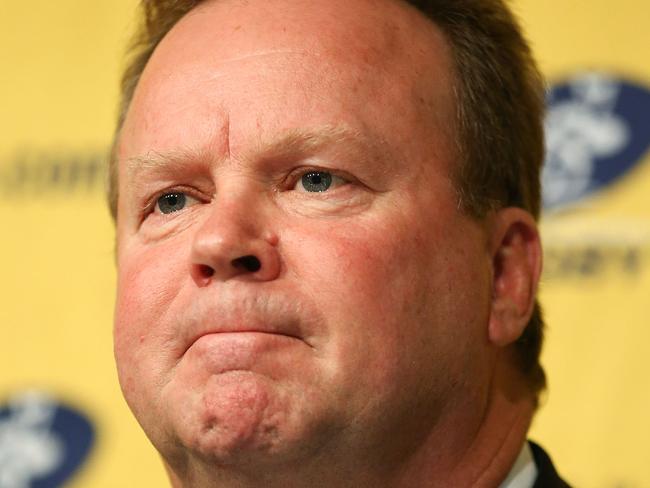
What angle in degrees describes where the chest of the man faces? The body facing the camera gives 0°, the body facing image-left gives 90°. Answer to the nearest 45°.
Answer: approximately 45°

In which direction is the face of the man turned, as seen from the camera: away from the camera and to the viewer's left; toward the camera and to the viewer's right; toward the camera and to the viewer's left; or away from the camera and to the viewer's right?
toward the camera and to the viewer's left
